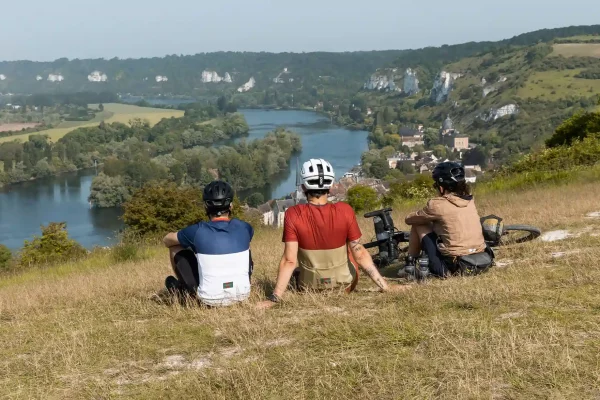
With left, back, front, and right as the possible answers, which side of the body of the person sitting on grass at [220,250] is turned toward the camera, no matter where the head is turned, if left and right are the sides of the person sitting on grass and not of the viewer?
back

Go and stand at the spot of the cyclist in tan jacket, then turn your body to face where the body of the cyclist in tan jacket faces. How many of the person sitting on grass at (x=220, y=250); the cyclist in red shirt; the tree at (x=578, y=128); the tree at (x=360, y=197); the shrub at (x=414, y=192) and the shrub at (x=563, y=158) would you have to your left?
2

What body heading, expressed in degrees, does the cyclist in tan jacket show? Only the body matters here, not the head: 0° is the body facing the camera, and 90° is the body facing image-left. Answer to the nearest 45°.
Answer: approximately 135°

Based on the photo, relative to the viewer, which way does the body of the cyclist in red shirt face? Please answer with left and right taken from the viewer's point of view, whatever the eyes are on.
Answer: facing away from the viewer

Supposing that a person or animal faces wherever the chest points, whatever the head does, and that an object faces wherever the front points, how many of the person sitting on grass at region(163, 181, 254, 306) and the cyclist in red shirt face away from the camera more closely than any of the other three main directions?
2

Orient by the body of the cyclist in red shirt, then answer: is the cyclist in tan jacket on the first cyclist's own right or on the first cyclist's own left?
on the first cyclist's own right

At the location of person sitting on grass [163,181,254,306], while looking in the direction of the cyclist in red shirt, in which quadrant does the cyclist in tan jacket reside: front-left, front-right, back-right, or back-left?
front-left

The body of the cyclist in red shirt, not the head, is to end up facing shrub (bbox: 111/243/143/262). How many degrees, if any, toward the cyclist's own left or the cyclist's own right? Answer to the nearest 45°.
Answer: approximately 45° to the cyclist's own left

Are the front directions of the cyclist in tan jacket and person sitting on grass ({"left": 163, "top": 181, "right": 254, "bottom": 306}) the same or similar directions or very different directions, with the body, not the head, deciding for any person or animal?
same or similar directions

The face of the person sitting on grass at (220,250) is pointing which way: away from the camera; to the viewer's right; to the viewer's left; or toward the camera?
away from the camera

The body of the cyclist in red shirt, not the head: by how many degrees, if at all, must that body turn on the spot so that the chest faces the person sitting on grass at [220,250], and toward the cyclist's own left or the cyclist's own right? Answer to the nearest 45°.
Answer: approximately 90° to the cyclist's own left

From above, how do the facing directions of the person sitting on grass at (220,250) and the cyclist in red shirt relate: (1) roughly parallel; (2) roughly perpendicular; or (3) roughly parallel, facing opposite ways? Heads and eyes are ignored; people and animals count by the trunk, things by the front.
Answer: roughly parallel

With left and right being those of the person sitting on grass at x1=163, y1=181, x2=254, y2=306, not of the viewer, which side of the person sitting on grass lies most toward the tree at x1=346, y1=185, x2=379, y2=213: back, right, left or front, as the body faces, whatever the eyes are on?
front

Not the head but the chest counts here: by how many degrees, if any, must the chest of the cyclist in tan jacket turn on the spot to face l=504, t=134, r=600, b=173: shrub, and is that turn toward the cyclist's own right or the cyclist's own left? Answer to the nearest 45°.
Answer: approximately 45° to the cyclist's own right

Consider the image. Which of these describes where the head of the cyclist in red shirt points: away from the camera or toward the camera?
away from the camera

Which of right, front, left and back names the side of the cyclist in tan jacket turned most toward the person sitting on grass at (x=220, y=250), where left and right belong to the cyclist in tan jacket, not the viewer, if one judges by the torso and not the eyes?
left
